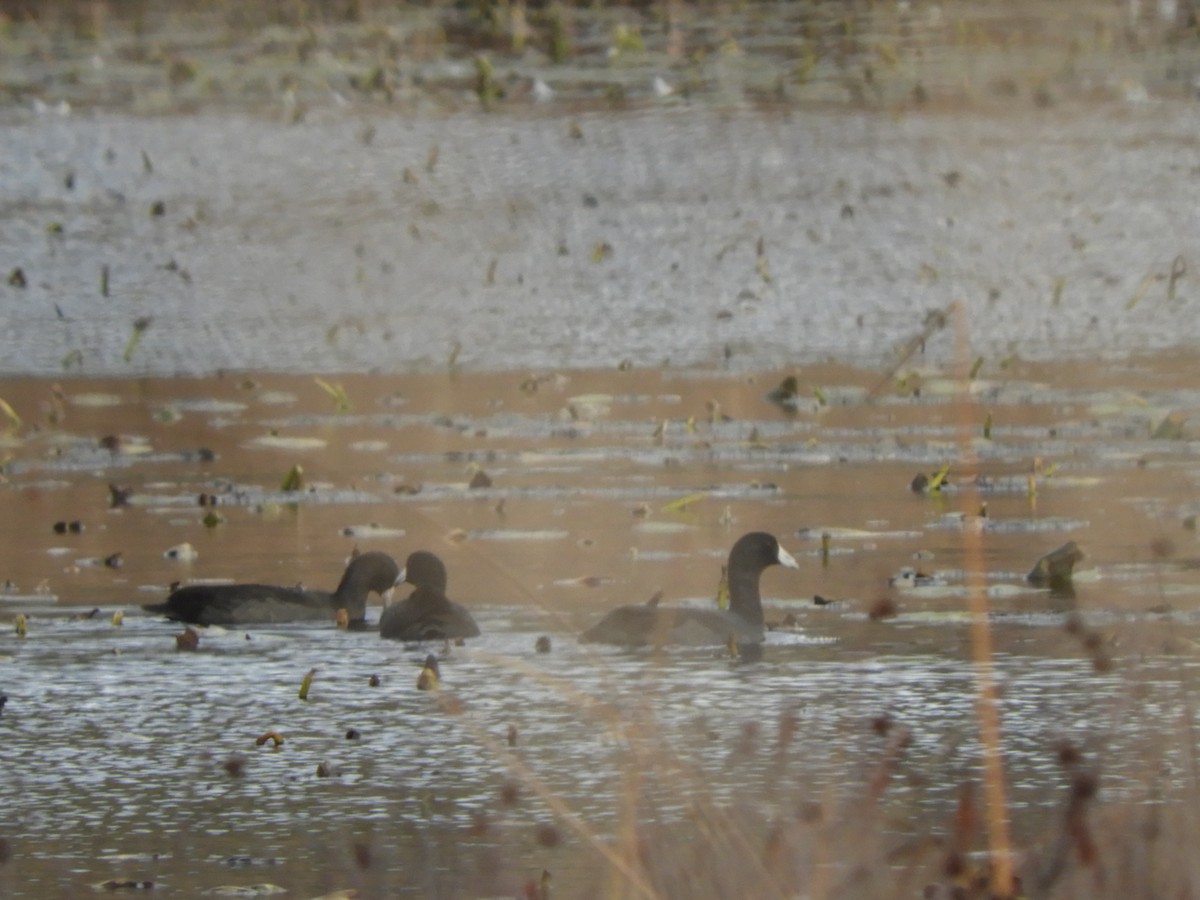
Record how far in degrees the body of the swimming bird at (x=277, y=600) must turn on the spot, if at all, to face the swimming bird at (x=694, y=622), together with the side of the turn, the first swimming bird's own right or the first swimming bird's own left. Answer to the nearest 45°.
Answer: approximately 45° to the first swimming bird's own right

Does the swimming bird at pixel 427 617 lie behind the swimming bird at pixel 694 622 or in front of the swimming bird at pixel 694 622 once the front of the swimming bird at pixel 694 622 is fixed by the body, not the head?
behind

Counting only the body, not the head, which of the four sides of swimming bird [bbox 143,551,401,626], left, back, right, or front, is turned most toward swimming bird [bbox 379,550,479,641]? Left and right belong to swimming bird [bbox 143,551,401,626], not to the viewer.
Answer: front

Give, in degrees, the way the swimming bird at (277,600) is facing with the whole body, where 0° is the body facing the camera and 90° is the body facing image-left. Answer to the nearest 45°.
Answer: approximately 270°

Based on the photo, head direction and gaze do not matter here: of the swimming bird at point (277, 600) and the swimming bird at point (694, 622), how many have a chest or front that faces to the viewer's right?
2

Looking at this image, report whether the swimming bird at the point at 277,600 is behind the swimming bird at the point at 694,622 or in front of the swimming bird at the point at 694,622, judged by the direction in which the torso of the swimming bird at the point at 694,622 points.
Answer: behind

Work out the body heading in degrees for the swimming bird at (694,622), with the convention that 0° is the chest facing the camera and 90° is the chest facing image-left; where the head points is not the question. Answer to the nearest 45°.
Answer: approximately 270°
